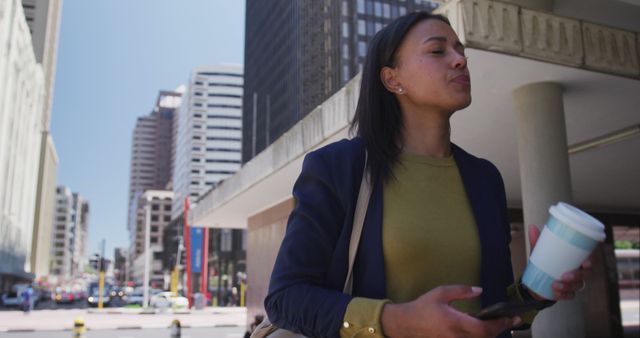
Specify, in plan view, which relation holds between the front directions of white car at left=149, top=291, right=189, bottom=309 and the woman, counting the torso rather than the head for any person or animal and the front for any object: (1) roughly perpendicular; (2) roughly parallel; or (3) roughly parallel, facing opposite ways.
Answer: roughly perpendicular

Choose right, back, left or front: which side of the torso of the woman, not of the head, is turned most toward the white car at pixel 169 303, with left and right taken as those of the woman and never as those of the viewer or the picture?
back

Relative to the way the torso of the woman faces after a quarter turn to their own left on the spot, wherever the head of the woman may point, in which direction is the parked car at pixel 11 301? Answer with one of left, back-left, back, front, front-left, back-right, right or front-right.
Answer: left
